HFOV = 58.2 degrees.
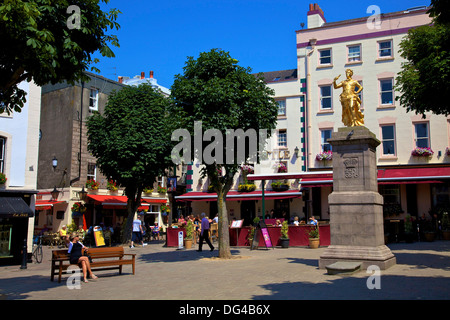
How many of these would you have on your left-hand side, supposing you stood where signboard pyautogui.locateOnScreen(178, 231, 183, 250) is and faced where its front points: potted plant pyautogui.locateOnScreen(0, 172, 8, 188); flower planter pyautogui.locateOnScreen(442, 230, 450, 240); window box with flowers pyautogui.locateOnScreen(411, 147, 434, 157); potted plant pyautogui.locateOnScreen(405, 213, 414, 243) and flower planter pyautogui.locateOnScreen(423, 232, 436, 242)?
4

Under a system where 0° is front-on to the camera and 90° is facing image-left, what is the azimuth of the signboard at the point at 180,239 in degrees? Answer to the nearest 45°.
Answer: approximately 0°

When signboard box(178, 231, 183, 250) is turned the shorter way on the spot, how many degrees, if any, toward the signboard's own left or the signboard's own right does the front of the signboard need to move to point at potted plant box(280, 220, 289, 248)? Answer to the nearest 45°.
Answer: approximately 90° to the signboard's own left

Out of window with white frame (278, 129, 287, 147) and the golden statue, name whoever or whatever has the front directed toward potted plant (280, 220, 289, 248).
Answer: the window with white frame

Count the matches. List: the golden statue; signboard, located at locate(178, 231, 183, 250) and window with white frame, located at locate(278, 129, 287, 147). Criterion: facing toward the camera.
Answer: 3

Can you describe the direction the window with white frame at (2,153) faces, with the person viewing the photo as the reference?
facing the viewer and to the right of the viewer

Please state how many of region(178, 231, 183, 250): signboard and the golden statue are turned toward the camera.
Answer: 2

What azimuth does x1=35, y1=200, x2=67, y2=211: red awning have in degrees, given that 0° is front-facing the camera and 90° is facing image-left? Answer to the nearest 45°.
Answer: approximately 315°

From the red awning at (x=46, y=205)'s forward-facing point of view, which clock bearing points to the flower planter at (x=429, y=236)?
The flower planter is roughly at 9 o'clock from the red awning.

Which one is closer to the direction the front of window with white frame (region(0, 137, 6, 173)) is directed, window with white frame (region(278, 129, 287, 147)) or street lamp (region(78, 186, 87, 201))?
the window with white frame

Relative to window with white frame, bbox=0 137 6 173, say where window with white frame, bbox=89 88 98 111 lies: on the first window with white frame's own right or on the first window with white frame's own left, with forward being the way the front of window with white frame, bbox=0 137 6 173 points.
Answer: on the first window with white frame's own left

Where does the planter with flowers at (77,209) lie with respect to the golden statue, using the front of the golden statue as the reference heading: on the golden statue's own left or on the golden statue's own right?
on the golden statue's own right
